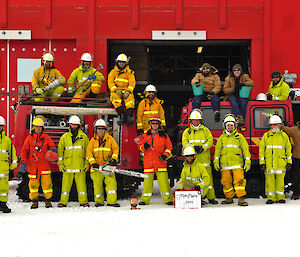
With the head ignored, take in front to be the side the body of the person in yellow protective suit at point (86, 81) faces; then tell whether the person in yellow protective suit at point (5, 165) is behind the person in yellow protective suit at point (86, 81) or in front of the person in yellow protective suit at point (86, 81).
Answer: in front

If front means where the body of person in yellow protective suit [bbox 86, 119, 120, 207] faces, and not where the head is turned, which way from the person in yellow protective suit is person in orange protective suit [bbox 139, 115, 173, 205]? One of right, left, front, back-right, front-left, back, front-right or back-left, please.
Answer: left

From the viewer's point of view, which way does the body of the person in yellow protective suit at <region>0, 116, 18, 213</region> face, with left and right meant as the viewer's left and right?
facing the viewer

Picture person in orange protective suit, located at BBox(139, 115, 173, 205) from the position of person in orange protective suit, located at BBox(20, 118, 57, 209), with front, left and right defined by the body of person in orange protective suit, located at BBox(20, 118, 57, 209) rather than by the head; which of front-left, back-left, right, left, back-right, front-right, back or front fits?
left

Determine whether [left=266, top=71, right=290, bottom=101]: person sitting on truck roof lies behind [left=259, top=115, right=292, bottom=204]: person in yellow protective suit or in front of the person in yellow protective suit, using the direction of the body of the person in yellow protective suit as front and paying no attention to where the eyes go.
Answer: behind
